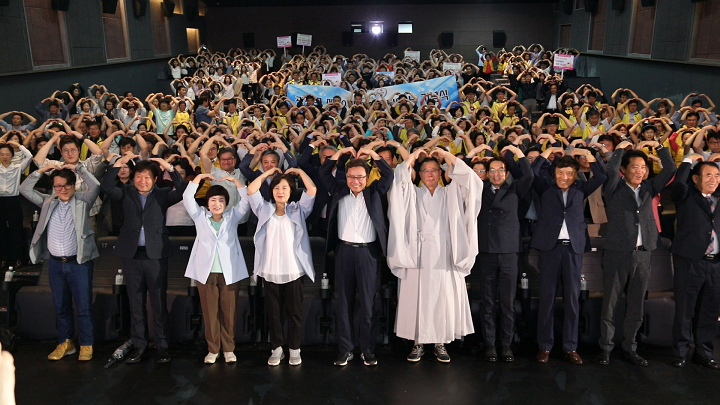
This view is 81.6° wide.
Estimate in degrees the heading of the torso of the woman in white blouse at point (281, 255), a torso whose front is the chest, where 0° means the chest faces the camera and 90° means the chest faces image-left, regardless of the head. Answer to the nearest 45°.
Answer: approximately 0°

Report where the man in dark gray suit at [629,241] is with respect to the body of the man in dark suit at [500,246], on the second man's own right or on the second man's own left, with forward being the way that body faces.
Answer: on the second man's own left

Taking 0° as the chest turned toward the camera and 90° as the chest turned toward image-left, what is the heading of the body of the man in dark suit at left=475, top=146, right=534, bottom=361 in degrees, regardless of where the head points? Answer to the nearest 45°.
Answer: approximately 0°

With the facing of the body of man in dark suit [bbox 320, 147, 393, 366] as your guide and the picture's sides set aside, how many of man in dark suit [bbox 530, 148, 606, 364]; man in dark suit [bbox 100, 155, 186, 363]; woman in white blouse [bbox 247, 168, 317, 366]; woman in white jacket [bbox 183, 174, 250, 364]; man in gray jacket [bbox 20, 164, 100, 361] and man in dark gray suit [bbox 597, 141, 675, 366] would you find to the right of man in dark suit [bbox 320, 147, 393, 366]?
4

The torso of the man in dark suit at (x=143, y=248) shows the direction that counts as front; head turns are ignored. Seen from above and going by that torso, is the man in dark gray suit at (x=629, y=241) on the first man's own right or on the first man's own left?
on the first man's own left

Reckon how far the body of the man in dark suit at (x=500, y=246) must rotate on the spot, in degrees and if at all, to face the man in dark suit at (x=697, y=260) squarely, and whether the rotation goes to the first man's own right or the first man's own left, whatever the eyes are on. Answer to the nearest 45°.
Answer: approximately 90° to the first man's own left

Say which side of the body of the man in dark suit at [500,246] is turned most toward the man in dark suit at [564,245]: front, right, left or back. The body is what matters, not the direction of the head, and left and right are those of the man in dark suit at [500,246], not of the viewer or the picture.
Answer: left
